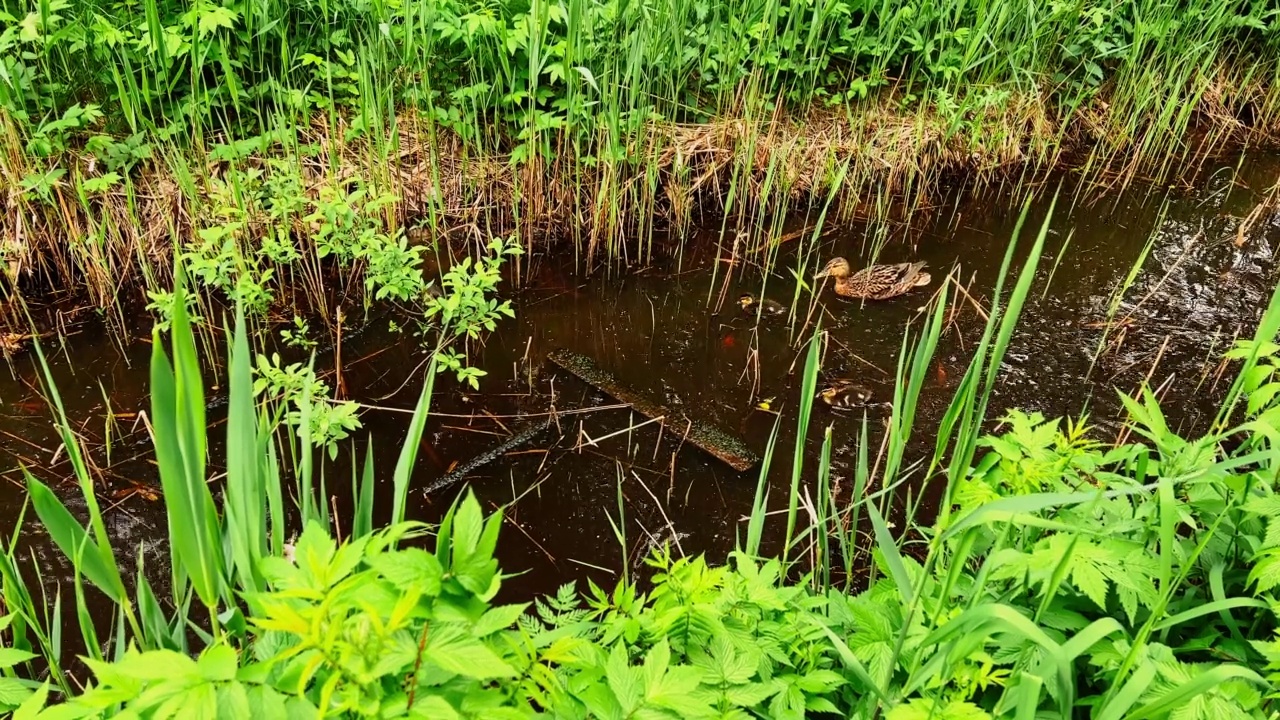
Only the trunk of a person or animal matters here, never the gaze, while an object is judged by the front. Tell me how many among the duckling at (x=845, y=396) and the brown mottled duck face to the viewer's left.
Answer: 2

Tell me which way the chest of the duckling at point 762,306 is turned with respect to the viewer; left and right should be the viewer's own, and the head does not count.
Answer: facing to the left of the viewer

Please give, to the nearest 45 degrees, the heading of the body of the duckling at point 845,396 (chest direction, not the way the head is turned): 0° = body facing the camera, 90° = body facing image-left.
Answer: approximately 90°

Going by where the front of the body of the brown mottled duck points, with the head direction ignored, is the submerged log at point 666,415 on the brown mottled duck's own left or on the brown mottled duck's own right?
on the brown mottled duck's own left

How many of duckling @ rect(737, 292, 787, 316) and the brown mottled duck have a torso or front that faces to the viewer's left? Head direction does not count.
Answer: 2

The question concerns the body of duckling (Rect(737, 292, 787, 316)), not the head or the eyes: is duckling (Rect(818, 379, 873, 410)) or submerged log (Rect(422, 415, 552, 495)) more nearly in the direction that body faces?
the submerged log

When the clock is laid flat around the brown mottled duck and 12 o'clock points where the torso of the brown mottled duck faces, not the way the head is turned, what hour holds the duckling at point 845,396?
The duckling is roughly at 9 o'clock from the brown mottled duck.

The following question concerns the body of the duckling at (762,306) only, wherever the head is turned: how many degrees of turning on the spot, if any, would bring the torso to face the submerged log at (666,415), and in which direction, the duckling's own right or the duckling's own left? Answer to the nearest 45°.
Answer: approximately 90° to the duckling's own left

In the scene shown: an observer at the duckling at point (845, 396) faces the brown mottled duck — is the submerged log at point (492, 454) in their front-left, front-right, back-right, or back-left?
back-left

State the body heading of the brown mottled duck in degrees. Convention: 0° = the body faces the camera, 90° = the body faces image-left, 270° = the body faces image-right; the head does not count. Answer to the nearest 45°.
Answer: approximately 90°
